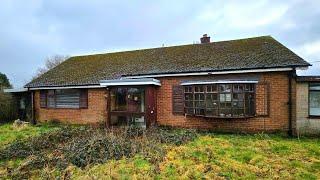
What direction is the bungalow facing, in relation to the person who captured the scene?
facing the viewer and to the left of the viewer
